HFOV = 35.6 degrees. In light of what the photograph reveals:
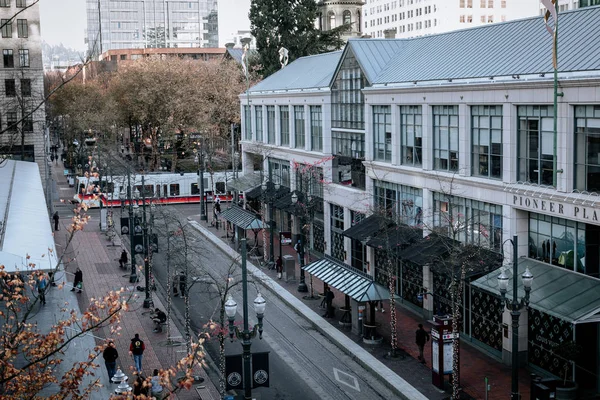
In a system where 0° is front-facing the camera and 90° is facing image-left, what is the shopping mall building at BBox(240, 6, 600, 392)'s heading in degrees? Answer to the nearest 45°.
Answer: approximately 45°

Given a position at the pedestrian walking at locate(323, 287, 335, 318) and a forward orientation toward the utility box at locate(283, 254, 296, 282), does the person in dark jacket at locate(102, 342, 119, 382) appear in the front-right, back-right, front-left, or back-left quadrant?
back-left

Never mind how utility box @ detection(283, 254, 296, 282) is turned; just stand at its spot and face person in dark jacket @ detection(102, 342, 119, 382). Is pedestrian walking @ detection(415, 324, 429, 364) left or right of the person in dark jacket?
left

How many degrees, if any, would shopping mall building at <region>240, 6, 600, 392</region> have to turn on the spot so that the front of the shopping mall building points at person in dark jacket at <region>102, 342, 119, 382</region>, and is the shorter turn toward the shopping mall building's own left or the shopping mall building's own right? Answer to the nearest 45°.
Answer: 0° — it already faces them

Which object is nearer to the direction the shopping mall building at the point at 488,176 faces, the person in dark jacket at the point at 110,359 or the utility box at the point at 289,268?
the person in dark jacket

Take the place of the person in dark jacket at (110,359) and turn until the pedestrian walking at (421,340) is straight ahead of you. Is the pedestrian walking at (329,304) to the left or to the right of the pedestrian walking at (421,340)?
left

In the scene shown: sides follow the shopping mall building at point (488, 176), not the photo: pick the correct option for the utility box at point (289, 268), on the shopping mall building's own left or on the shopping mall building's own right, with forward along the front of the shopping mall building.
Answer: on the shopping mall building's own right
